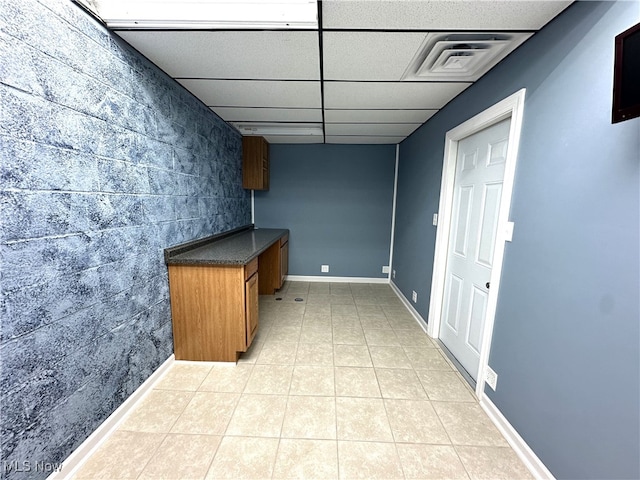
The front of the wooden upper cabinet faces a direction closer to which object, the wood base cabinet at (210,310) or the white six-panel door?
the white six-panel door

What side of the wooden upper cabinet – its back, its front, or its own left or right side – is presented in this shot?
right

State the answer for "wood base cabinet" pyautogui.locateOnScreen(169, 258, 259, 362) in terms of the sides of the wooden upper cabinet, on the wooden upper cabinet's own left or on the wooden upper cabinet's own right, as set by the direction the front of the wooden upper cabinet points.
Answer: on the wooden upper cabinet's own right

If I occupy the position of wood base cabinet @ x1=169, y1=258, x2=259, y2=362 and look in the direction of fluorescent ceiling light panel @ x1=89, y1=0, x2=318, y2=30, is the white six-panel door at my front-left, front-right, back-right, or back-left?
front-left

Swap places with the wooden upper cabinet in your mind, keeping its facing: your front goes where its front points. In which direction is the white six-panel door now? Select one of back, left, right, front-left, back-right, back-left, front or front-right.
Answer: front-right

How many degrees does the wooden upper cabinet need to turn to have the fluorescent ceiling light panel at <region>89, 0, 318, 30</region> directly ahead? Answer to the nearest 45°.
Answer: approximately 90° to its right

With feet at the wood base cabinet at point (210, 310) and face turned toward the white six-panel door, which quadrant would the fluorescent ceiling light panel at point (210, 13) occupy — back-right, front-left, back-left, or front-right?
front-right

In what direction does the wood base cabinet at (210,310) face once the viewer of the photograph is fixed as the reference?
facing to the right of the viewer

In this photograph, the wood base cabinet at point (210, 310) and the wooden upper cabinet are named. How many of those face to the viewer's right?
2

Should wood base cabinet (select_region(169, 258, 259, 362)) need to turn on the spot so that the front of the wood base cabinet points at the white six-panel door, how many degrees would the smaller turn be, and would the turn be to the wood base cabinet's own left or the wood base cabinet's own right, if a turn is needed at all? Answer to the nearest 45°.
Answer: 0° — it already faces it

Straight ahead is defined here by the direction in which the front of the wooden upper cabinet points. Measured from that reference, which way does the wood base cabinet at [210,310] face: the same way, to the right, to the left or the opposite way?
the same way
